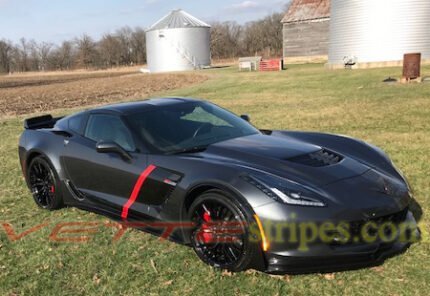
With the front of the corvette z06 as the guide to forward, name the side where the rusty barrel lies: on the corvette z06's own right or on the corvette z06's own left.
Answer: on the corvette z06's own left

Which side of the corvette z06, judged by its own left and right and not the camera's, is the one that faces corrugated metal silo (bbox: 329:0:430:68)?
left

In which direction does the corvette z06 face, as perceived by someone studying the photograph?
facing the viewer and to the right of the viewer
